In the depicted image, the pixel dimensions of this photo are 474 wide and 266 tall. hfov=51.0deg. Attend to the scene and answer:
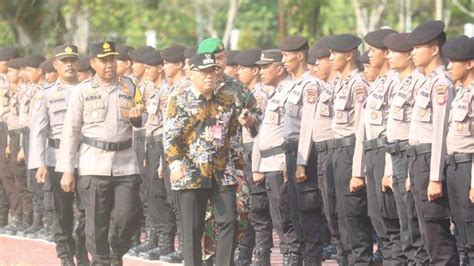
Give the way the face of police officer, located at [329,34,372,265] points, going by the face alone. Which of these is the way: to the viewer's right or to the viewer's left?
to the viewer's left

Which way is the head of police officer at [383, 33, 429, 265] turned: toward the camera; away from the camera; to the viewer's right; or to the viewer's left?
to the viewer's left

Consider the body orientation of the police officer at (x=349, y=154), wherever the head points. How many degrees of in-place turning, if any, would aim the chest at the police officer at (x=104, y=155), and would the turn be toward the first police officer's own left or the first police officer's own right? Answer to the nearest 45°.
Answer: approximately 45° to the first police officer's own right

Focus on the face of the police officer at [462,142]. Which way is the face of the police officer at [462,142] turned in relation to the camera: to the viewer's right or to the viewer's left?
to the viewer's left

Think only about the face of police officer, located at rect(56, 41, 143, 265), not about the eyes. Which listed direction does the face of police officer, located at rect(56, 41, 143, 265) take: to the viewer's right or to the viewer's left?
to the viewer's right

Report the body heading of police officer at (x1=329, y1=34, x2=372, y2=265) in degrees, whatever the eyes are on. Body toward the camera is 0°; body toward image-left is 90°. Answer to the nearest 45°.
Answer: approximately 45°

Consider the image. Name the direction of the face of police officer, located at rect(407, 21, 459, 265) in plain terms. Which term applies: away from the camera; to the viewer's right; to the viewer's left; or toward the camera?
to the viewer's left

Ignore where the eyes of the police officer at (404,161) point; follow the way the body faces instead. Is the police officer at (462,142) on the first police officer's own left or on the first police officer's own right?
on the first police officer's own left
